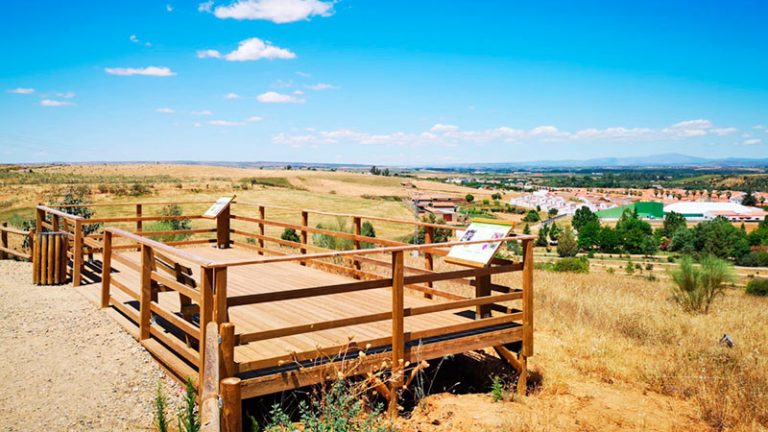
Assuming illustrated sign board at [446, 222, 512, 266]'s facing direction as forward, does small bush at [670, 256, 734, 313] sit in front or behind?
behind

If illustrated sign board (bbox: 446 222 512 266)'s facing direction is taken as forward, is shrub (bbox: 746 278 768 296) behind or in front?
behind

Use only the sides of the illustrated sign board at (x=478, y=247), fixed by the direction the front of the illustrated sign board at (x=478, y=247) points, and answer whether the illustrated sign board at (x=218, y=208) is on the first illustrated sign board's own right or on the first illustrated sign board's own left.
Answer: on the first illustrated sign board's own right

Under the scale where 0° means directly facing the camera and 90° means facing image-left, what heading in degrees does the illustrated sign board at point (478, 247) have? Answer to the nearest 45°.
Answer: approximately 45°
